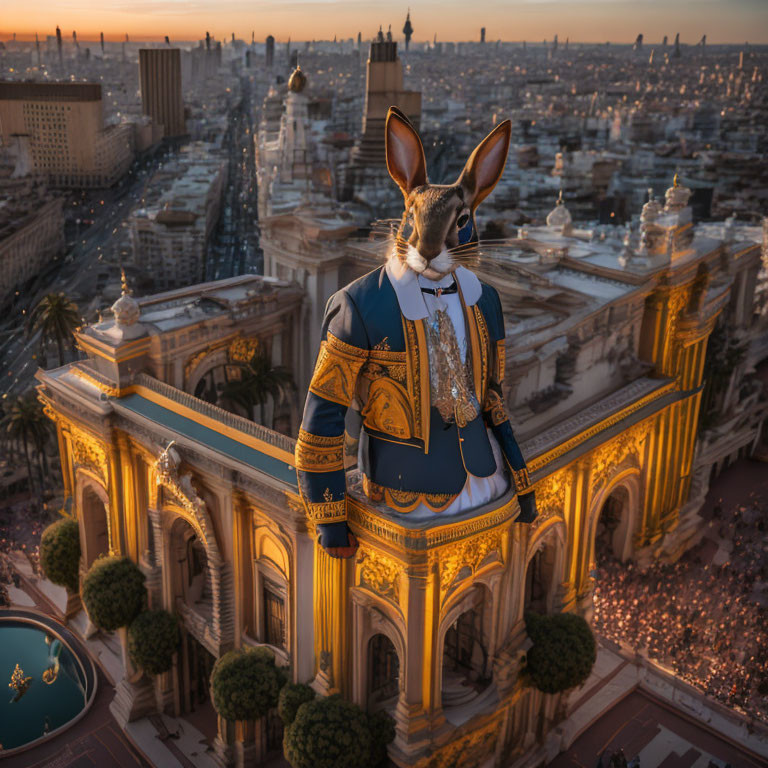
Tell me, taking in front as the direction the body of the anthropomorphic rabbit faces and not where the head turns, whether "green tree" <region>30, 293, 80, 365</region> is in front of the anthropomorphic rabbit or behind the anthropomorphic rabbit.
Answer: behind

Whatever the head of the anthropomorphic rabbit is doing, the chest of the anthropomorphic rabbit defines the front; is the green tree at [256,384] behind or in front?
behind

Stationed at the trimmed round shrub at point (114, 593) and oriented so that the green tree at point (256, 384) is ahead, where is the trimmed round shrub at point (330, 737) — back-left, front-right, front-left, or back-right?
back-right

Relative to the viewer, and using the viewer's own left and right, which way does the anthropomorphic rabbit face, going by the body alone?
facing the viewer and to the right of the viewer
